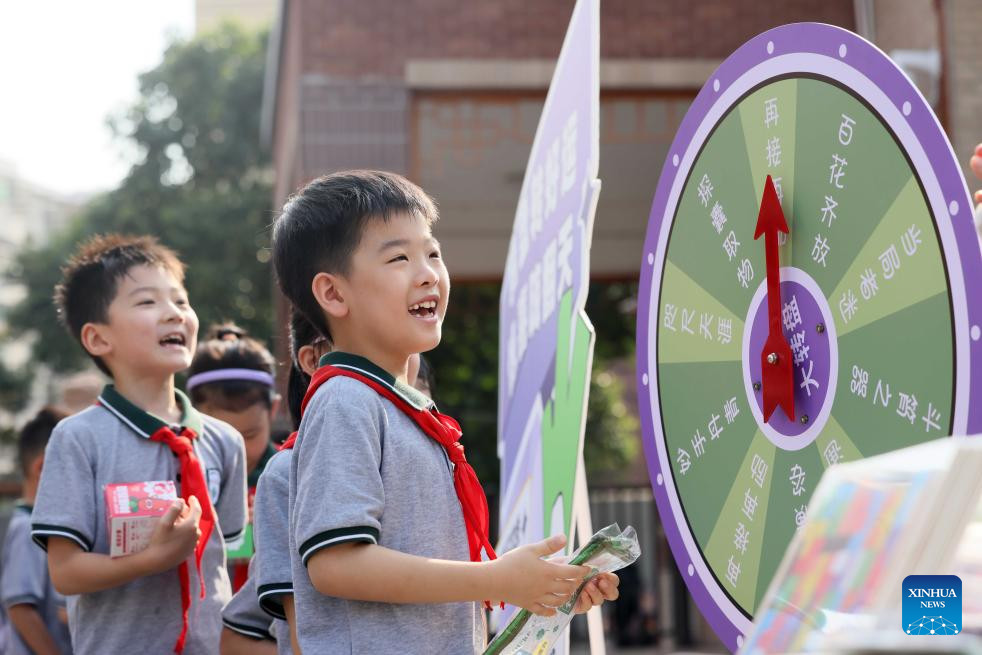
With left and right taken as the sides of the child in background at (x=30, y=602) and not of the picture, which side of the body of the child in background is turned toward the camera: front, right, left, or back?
right

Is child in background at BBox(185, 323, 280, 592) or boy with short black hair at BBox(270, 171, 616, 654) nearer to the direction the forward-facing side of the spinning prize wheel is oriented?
the boy with short black hair

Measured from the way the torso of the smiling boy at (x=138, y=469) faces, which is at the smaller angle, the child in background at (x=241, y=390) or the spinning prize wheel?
the spinning prize wheel

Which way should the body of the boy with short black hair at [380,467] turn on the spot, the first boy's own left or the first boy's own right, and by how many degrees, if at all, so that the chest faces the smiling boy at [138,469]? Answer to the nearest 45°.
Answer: approximately 180°

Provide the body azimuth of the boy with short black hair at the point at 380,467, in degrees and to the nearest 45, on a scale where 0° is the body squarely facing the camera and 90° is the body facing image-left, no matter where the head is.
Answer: approximately 315°

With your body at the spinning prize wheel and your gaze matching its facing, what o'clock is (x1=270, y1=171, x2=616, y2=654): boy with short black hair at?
The boy with short black hair is roughly at 1 o'clock from the spinning prize wheel.

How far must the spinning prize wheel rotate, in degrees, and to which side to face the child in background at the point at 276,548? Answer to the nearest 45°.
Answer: approximately 45° to its right

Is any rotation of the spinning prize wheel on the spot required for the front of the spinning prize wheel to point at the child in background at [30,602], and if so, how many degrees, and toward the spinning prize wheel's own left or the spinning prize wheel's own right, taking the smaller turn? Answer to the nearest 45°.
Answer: approximately 90° to the spinning prize wheel's own right

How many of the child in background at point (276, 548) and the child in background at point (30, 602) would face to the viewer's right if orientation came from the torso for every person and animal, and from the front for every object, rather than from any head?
2

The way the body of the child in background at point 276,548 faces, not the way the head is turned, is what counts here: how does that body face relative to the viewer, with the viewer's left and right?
facing to the right of the viewer

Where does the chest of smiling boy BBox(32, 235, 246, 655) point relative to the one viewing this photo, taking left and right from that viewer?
facing the viewer and to the right of the viewer

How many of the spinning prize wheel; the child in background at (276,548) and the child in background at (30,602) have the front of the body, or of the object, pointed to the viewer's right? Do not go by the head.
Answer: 2

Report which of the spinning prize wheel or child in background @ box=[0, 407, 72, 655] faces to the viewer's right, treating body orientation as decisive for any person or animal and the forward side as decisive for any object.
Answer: the child in background
